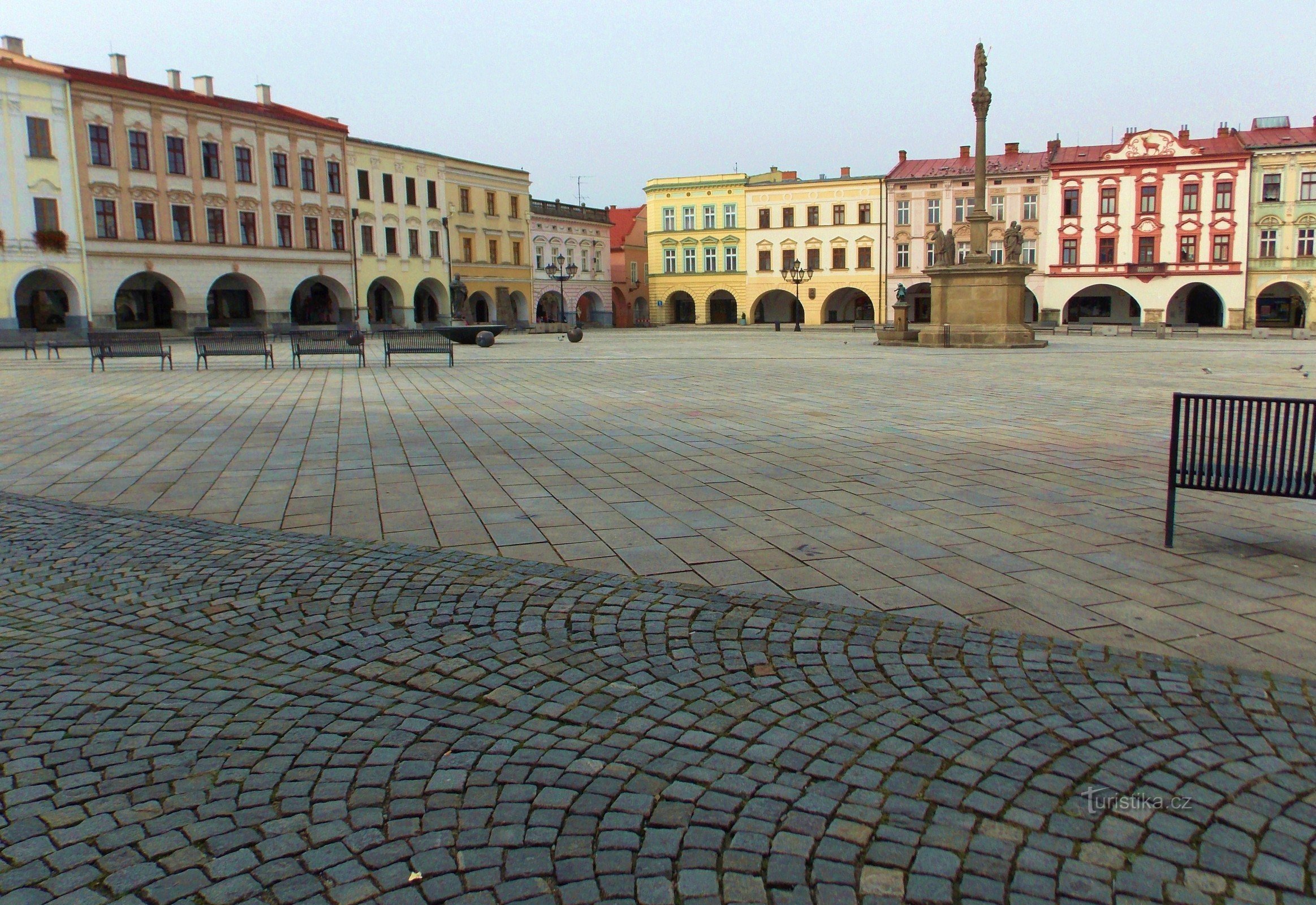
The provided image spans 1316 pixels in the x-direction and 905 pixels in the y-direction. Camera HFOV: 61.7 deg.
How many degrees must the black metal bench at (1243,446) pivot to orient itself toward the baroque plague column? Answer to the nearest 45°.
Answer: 0° — it already faces it

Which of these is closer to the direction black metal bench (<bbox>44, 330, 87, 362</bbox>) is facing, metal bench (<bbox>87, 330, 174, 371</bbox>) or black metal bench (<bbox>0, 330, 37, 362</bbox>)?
the metal bench

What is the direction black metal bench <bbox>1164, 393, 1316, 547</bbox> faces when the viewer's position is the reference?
facing away from the viewer

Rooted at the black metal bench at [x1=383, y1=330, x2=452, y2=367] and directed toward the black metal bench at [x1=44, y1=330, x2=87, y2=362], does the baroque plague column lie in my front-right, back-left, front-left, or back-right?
back-right

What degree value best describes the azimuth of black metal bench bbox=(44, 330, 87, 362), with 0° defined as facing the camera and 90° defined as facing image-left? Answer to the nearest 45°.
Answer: approximately 0°

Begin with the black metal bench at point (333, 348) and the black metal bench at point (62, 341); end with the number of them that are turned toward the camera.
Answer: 2

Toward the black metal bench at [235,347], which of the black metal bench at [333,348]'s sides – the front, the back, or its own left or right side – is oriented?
right

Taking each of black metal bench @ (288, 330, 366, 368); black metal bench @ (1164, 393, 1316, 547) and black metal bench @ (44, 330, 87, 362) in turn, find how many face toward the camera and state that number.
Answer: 2

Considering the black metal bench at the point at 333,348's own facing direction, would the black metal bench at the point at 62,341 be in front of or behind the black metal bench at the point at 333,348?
behind
